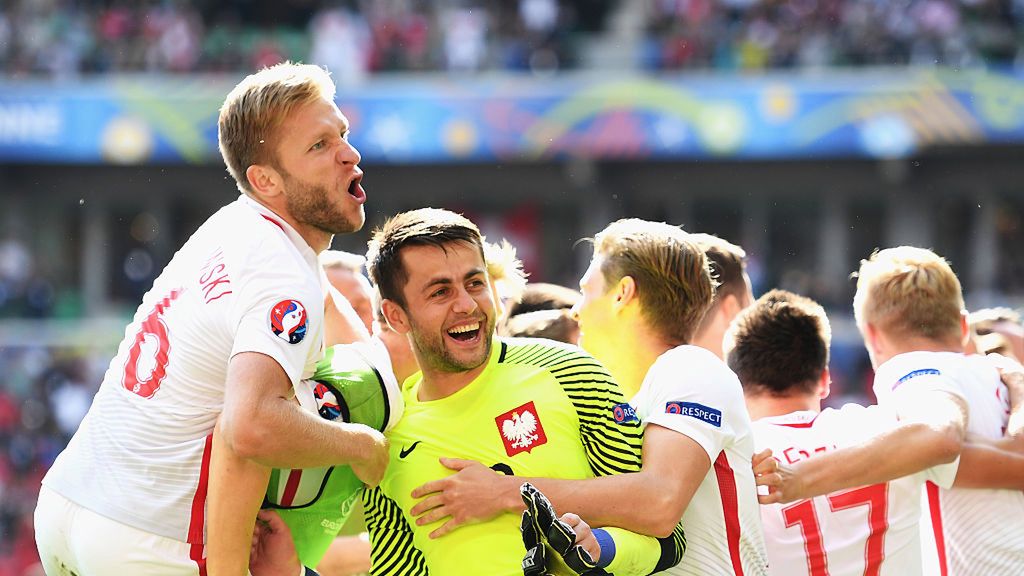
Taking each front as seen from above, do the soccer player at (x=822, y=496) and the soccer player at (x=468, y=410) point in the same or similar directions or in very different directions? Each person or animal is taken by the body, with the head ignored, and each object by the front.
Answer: very different directions

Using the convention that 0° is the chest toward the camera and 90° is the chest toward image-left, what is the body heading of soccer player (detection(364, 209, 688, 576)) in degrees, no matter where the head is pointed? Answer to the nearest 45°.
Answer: approximately 0°

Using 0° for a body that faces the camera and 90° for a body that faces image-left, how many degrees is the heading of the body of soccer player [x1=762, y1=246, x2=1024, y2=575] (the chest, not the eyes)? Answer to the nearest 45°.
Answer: approximately 135°

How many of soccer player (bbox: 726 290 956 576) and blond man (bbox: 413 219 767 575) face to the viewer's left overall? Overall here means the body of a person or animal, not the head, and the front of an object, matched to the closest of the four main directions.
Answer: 1

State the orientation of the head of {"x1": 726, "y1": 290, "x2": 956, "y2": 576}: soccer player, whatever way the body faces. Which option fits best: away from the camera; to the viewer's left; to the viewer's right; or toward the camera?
away from the camera

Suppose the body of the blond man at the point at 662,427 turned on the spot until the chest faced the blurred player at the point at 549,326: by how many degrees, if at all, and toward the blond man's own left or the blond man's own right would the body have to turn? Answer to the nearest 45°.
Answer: approximately 90° to the blond man's own right

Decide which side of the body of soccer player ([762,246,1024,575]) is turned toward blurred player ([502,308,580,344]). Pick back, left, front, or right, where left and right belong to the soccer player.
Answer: front

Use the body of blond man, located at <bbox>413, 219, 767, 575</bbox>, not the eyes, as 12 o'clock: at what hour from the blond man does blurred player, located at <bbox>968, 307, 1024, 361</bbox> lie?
The blurred player is roughly at 4 o'clock from the blond man.

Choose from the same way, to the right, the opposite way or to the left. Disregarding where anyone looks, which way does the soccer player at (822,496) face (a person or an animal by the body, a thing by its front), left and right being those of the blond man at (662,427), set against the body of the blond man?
to the right

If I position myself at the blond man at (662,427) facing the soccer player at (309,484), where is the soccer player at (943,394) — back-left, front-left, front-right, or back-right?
back-right

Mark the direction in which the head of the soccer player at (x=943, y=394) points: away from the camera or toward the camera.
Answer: away from the camera

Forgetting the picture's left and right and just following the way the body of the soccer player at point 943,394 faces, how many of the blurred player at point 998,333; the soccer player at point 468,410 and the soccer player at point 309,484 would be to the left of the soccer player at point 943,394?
2

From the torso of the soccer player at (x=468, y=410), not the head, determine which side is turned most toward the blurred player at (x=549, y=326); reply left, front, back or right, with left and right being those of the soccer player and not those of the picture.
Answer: back

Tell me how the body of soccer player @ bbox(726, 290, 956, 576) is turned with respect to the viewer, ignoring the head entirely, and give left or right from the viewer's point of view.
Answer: facing away from the viewer
